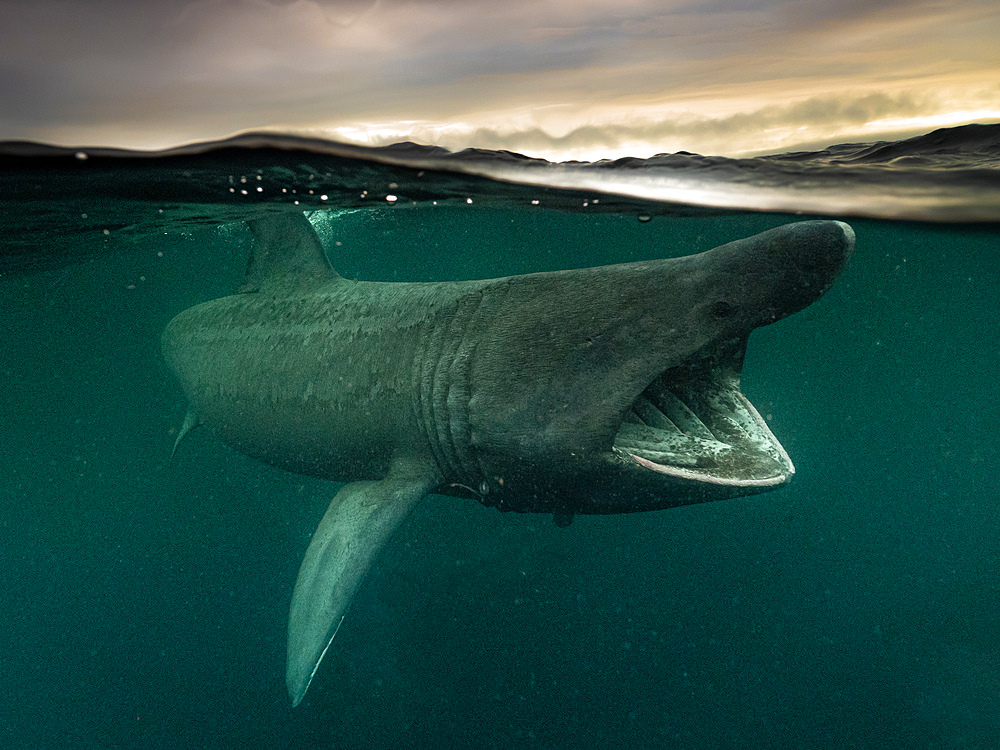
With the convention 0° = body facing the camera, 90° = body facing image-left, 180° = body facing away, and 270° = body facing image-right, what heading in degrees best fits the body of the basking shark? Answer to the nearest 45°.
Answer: approximately 315°
